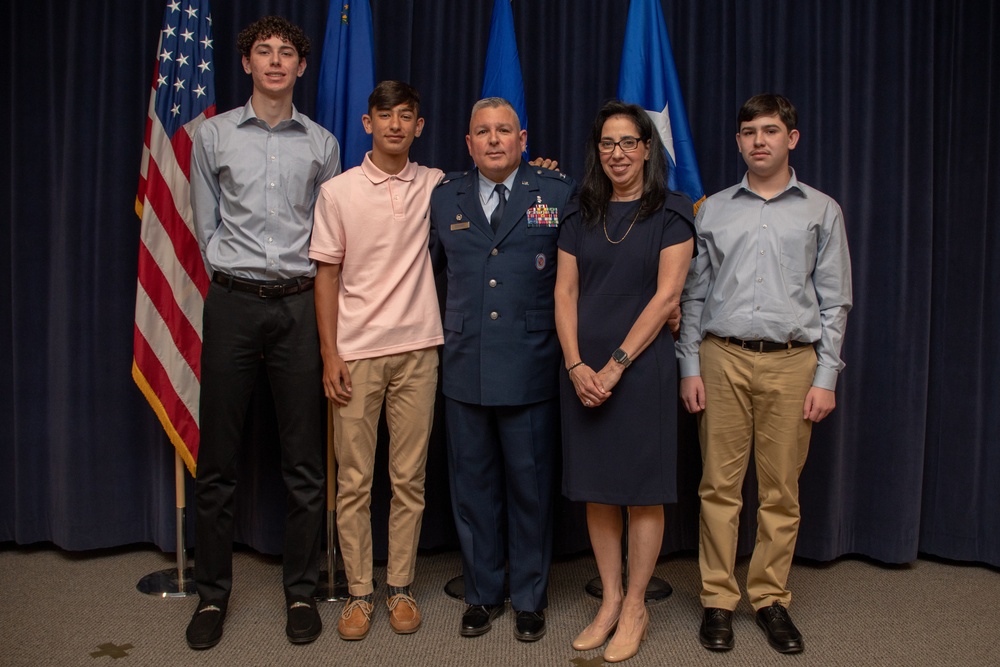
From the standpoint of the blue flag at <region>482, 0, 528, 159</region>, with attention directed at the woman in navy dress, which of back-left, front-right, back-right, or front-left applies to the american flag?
back-right

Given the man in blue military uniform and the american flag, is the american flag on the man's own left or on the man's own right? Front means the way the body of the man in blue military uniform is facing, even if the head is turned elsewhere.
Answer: on the man's own right

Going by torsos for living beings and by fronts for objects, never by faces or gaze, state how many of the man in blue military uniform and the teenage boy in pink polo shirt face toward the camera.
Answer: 2

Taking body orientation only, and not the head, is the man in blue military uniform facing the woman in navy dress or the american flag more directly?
the woman in navy dress

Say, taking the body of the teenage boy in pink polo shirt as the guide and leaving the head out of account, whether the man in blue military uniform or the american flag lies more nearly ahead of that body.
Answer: the man in blue military uniform
